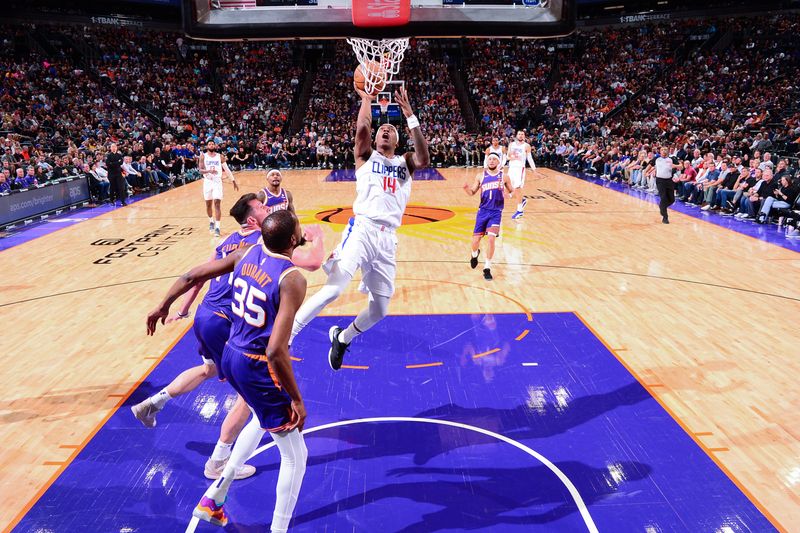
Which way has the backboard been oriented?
away from the camera

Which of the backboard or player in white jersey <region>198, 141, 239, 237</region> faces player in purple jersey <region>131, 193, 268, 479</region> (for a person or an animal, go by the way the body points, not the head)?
the player in white jersey

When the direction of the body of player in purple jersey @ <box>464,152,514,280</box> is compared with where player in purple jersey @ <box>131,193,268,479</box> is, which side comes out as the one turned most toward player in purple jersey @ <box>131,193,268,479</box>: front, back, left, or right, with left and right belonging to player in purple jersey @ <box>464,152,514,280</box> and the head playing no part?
front

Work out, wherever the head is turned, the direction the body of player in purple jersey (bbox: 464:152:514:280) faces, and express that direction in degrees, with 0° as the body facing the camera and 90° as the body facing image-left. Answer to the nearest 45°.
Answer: approximately 0°

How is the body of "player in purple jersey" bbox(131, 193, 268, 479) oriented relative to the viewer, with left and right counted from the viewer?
facing to the right of the viewer

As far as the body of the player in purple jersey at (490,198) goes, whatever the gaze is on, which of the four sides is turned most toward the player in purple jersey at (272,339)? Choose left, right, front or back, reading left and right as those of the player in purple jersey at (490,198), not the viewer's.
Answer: front

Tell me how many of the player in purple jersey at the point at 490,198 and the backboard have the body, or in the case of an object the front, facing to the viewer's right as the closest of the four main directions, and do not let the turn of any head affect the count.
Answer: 0

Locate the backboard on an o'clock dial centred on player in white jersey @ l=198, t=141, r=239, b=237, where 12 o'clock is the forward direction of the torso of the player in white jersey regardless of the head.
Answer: The backboard is roughly at 12 o'clock from the player in white jersey.
